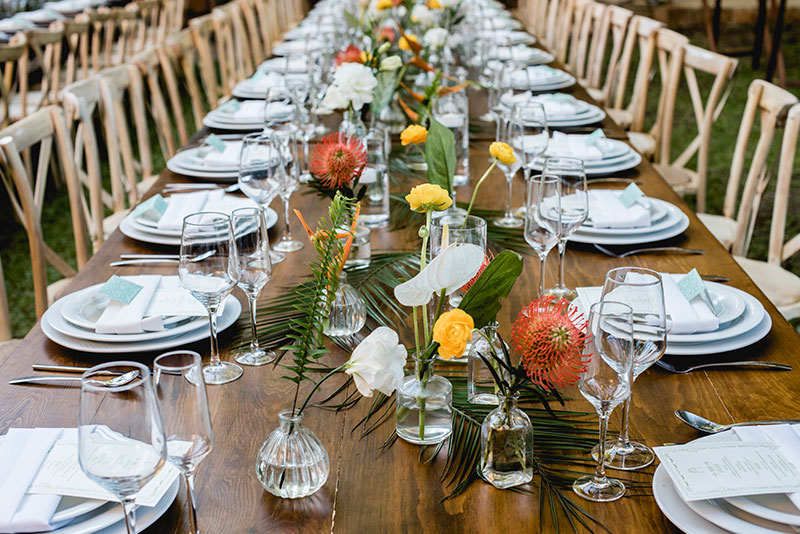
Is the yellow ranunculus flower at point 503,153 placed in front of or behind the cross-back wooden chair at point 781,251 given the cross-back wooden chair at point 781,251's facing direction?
in front

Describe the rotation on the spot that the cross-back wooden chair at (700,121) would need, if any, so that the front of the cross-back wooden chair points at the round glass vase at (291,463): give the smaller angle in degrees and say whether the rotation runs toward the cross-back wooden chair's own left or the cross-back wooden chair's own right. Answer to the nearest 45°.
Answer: approximately 45° to the cross-back wooden chair's own left

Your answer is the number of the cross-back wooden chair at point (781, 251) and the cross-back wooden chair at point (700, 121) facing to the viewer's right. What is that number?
0

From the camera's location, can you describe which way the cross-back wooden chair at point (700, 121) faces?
facing the viewer and to the left of the viewer

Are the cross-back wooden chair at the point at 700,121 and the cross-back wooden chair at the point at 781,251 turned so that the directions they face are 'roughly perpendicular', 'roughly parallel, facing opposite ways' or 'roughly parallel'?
roughly parallel

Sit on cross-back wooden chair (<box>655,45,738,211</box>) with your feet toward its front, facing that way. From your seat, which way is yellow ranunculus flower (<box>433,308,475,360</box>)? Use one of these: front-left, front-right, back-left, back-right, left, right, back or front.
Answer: front-left

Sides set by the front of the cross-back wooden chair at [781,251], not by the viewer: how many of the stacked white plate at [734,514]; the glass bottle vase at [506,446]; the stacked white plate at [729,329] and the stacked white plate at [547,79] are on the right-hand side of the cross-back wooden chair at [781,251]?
1

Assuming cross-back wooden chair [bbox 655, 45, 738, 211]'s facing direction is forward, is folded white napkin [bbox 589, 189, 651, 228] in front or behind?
in front

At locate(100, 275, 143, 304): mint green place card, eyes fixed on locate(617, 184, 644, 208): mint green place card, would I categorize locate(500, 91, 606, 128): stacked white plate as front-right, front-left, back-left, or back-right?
front-left

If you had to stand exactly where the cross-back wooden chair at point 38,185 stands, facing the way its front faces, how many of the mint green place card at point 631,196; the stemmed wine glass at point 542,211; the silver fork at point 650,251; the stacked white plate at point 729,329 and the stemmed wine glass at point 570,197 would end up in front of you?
5

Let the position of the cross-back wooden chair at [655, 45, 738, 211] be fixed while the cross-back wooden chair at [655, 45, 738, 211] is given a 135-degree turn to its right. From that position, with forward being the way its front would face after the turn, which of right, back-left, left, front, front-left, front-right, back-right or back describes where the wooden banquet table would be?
back

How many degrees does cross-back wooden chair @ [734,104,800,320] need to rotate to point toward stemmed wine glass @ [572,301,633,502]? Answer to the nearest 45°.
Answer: approximately 45° to its left

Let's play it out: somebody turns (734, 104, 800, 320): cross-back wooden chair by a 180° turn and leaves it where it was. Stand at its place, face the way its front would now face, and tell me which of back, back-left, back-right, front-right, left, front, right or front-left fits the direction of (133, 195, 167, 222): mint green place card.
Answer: back

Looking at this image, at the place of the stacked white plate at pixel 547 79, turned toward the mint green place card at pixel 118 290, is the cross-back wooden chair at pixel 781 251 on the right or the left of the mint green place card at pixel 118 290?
left

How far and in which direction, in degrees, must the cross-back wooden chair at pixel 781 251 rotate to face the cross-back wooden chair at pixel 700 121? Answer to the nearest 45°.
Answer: approximately 135° to its right

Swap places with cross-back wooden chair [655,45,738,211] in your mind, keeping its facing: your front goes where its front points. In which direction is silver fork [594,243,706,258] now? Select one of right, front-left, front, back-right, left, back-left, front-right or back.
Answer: front-left

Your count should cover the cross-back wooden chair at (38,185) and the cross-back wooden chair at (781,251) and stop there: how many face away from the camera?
0

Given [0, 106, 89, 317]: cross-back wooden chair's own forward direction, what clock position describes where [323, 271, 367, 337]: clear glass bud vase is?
The clear glass bud vase is roughly at 1 o'clock from the cross-back wooden chair.

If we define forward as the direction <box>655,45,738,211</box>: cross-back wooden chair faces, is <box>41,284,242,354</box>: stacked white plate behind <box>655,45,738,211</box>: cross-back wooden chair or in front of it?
in front

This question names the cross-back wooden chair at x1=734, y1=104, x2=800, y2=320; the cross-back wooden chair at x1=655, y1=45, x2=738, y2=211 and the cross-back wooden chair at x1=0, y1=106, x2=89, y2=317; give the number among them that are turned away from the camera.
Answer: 0
